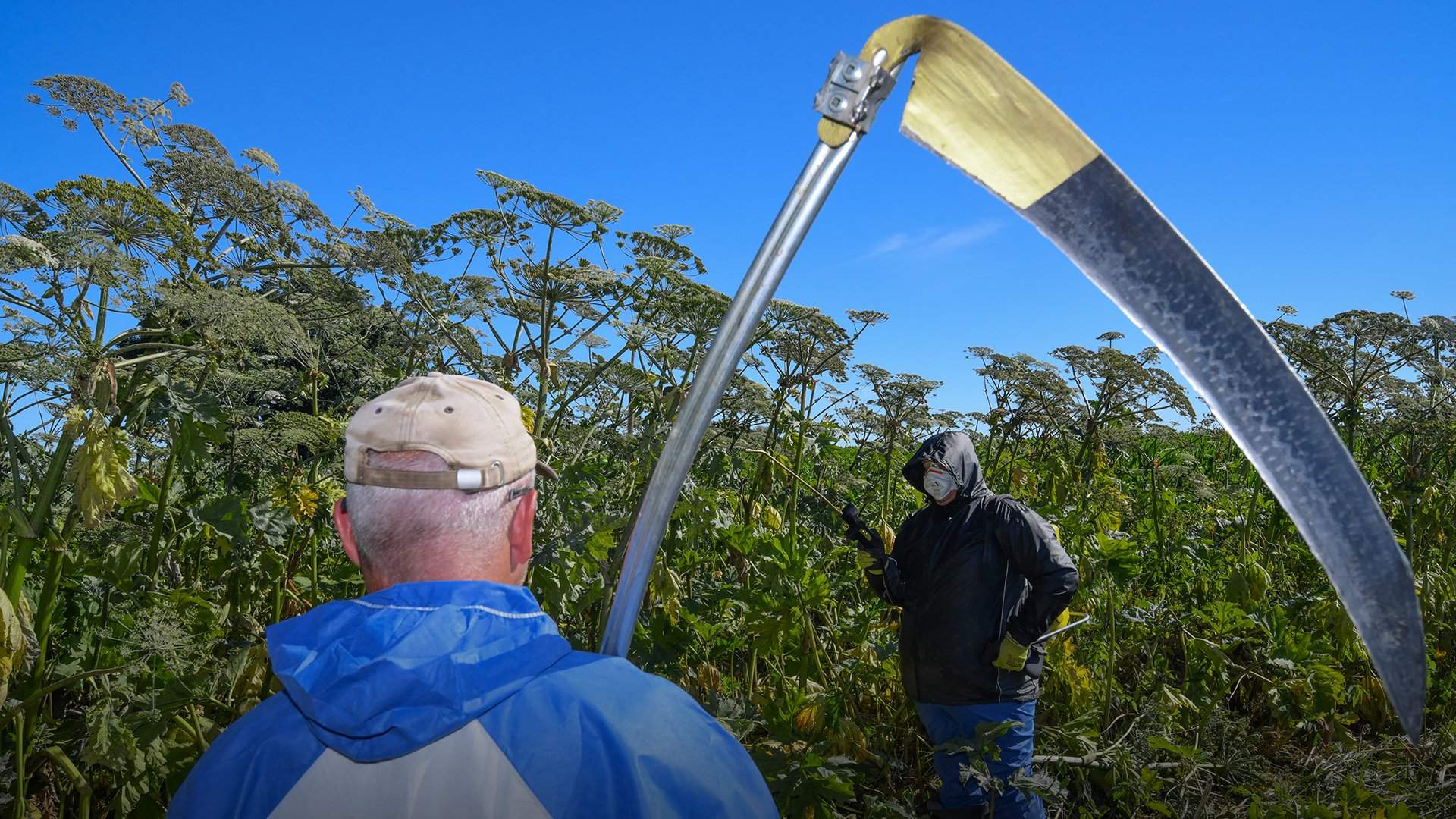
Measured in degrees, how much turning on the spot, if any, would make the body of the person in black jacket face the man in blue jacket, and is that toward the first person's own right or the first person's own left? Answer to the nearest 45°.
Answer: approximately 45° to the first person's own left

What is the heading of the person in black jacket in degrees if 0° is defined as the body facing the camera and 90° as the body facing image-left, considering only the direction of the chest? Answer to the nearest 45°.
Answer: approximately 45°

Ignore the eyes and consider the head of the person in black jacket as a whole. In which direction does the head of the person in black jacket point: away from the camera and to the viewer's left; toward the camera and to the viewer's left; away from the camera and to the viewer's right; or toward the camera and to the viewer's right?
toward the camera and to the viewer's left
